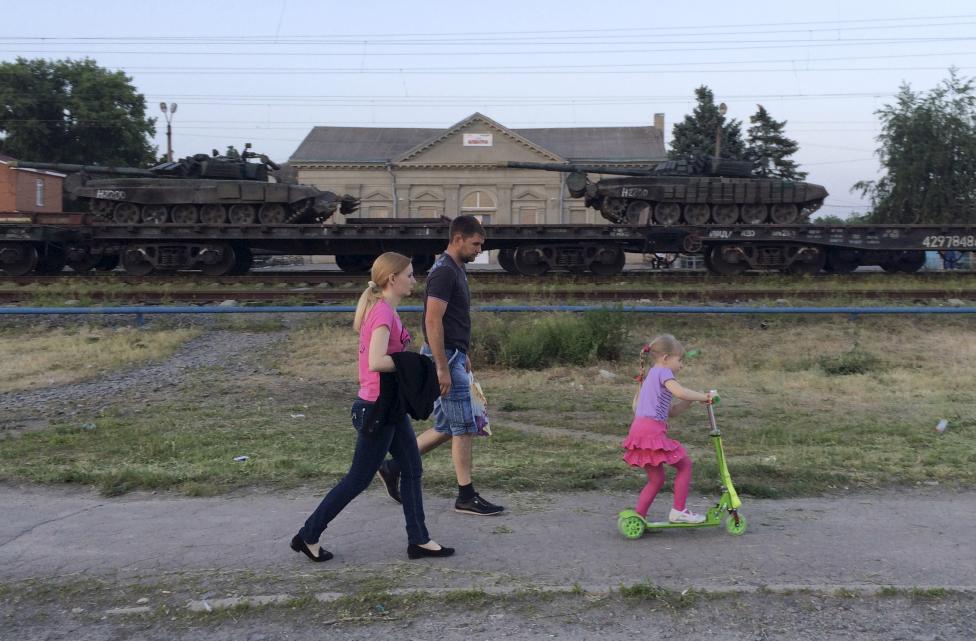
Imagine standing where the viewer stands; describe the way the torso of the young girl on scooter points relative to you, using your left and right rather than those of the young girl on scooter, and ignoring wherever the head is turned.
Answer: facing to the right of the viewer

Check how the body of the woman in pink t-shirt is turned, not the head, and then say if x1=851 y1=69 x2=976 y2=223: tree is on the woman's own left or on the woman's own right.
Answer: on the woman's own left

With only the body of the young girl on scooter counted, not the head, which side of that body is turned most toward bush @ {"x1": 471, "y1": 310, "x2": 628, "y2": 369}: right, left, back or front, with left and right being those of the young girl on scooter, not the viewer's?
left

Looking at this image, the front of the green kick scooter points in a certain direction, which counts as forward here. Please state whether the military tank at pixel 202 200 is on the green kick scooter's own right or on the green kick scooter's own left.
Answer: on the green kick scooter's own left

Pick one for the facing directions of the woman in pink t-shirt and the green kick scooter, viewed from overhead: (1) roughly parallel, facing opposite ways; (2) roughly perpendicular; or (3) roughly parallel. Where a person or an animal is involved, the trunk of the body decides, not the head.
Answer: roughly parallel

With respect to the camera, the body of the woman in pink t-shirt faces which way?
to the viewer's right

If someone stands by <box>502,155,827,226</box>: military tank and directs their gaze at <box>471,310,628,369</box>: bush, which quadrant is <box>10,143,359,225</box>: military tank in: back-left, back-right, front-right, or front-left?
front-right

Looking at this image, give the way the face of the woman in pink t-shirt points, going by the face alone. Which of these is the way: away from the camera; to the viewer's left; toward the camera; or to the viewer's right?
to the viewer's right

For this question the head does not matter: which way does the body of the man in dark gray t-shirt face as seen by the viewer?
to the viewer's right

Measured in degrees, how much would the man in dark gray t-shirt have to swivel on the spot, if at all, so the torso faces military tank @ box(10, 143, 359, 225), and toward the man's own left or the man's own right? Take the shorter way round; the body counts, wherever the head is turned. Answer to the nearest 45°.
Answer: approximately 90° to the man's own left

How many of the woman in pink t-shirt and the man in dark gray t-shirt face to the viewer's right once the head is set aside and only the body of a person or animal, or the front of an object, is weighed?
2

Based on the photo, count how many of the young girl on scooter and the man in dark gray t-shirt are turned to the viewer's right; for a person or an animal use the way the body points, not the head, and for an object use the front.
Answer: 2

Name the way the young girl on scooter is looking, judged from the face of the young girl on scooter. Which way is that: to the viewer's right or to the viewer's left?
to the viewer's right

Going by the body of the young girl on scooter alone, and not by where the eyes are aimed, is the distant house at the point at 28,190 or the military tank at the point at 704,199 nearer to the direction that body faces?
the military tank

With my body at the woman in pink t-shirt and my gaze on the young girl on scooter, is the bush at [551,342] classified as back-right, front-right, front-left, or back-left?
front-left

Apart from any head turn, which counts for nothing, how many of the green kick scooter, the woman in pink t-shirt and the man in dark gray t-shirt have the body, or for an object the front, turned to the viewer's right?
3

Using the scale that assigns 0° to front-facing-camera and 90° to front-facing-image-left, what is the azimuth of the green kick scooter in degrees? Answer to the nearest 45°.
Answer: approximately 270°

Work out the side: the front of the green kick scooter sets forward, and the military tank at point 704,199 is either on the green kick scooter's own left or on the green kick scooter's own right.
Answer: on the green kick scooter's own left
